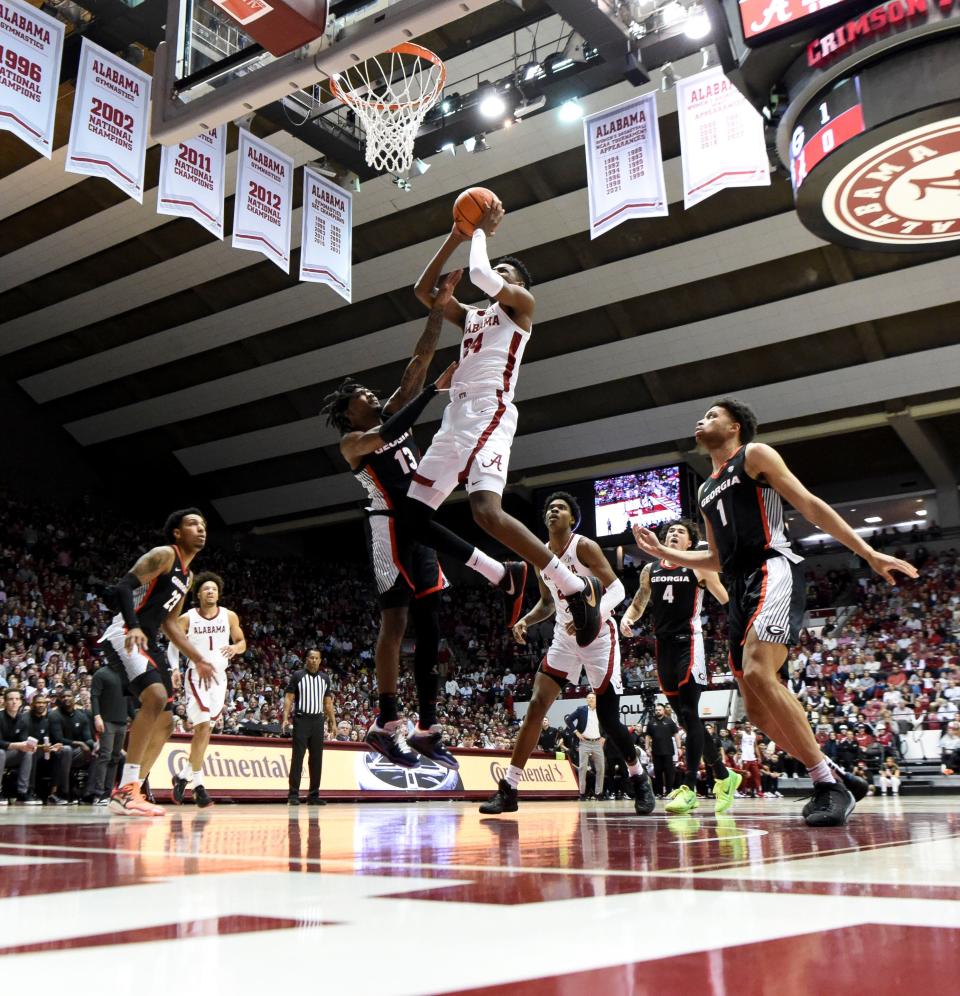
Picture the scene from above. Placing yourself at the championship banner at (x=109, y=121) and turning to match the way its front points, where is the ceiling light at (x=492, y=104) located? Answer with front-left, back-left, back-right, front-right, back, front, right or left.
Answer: front-left

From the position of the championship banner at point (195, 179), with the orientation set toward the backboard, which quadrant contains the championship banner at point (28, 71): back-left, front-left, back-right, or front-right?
front-right

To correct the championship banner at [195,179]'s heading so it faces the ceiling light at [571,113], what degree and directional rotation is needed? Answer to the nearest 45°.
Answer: approximately 90° to its left

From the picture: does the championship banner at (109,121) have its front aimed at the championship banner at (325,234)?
no

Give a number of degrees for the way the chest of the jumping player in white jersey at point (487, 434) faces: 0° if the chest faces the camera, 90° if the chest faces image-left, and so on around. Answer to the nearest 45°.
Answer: approximately 45°

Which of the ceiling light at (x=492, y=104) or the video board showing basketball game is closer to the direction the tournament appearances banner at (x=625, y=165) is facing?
the ceiling light

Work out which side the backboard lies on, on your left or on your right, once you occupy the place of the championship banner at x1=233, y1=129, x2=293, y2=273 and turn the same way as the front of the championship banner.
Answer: on your right

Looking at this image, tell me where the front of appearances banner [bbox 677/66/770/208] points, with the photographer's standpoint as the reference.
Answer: facing the viewer and to the left of the viewer

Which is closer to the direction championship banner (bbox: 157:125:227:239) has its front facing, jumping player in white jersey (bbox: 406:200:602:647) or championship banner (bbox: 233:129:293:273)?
the jumping player in white jersey

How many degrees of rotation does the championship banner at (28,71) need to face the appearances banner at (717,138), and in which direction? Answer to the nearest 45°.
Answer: approximately 45° to its left

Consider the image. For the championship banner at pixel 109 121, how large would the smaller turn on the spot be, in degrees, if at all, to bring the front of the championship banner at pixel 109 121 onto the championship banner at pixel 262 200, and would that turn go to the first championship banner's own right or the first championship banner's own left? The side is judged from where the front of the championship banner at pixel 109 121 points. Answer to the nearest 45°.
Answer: approximately 90° to the first championship banner's own left

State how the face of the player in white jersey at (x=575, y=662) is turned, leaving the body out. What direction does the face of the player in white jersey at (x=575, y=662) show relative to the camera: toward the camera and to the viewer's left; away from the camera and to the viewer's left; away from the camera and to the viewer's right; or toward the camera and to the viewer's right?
toward the camera and to the viewer's left

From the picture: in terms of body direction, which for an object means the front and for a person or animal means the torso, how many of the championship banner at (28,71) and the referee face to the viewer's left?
0

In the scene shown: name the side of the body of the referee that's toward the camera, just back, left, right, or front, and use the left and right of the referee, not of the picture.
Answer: front

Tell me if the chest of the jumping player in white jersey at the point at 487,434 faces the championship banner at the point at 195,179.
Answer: no

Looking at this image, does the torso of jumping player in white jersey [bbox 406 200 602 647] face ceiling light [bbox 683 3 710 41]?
no

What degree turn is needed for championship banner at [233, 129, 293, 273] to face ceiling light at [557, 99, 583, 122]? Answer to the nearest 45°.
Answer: approximately 90° to its left

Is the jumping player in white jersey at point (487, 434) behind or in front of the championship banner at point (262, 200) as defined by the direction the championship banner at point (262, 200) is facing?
in front

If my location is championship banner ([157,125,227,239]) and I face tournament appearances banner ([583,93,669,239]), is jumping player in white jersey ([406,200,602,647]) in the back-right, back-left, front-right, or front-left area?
front-right
